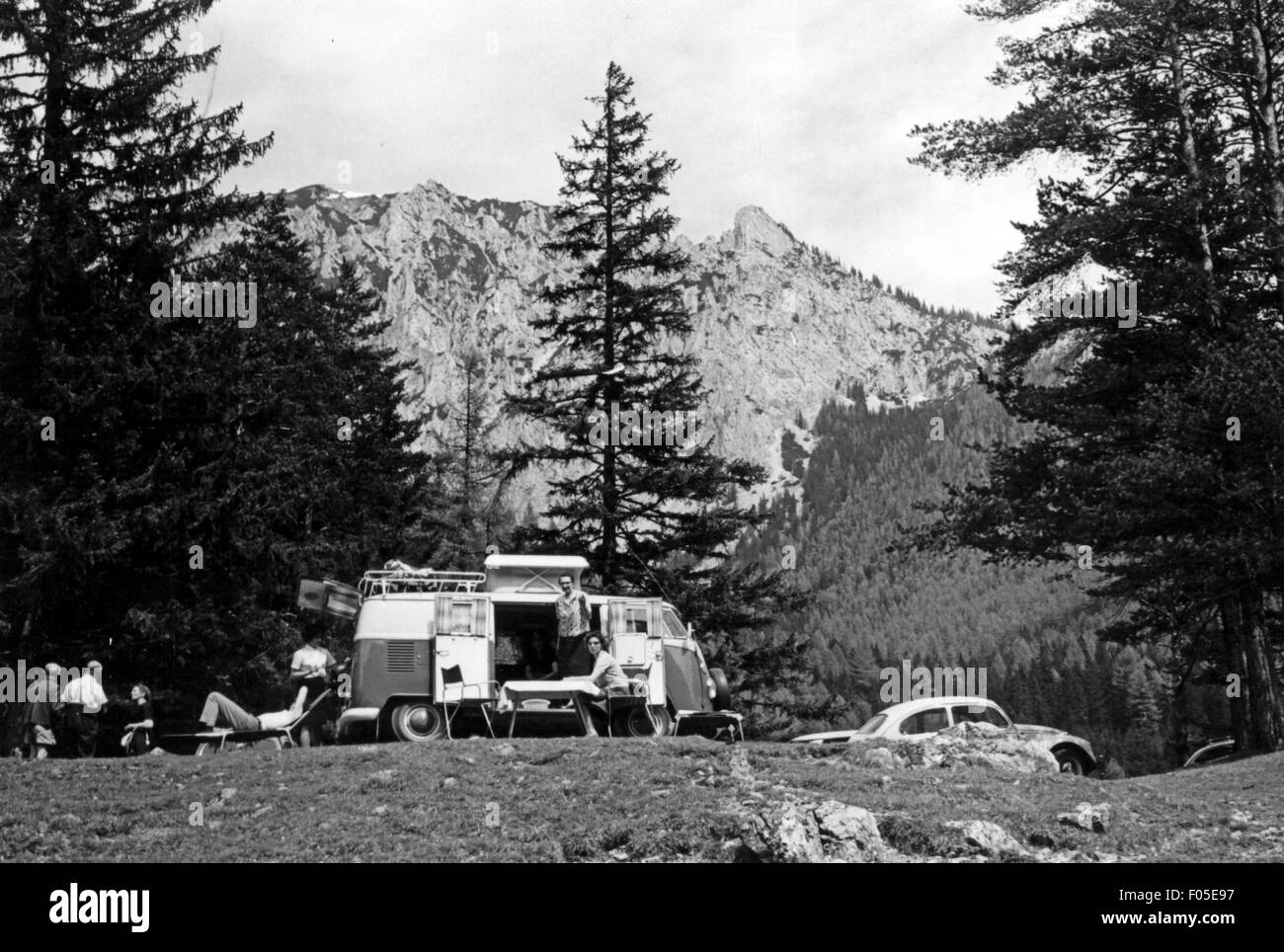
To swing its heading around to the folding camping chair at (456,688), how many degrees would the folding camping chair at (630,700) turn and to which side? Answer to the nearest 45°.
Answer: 0° — it already faces it

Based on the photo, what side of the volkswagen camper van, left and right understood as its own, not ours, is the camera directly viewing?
right

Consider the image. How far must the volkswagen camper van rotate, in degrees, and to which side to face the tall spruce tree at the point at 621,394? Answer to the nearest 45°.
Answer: approximately 90° to its left

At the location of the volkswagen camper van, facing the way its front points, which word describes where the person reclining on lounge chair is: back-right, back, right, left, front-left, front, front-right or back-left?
back

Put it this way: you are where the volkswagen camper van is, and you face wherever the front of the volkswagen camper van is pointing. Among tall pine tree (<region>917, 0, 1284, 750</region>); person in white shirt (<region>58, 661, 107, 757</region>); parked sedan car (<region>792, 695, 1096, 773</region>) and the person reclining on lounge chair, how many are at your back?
2

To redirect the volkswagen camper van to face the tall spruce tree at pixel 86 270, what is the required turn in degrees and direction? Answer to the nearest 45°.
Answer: approximately 135° to its left

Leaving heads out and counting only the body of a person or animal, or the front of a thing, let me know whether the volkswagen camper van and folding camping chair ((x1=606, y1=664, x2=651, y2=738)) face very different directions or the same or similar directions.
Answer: very different directions

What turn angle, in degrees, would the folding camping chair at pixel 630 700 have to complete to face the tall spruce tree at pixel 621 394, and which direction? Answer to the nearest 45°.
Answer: approximately 90° to its right

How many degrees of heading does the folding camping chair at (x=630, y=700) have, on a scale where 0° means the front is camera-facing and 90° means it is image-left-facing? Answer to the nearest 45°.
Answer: approximately 90°

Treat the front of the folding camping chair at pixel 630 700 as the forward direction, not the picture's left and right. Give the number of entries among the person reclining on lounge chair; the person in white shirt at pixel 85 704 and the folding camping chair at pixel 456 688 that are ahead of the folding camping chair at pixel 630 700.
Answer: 3
